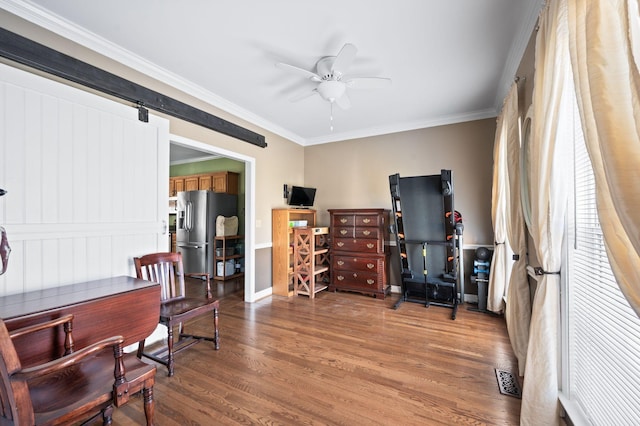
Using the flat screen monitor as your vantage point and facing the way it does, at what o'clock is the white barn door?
The white barn door is roughly at 1 o'clock from the flat screen monitor.

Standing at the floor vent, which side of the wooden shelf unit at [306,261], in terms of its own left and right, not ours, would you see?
front

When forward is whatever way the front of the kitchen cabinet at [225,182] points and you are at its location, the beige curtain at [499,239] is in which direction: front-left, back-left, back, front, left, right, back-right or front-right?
left

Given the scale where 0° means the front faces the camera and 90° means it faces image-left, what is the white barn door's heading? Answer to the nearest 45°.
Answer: approximately 315°

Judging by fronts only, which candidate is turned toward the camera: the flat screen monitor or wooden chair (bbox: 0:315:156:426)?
the flat screen monitor

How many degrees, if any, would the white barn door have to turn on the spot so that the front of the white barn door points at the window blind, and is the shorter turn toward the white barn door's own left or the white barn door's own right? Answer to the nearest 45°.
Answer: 0° — it already faces it

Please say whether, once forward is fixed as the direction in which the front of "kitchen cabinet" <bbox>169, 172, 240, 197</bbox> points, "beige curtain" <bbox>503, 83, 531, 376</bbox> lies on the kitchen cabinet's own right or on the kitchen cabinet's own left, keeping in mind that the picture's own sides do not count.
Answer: on the kitchen cabinet's own left

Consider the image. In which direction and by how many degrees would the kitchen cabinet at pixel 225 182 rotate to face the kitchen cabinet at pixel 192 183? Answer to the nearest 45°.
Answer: approximately 90° to its right

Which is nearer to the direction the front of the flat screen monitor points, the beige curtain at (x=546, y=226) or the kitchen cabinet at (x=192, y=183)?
the beige curtain

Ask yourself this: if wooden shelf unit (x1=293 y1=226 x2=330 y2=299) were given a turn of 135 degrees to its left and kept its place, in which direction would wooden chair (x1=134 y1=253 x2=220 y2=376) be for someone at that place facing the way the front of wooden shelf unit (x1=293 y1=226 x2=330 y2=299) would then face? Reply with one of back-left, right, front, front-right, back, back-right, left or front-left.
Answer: back-left

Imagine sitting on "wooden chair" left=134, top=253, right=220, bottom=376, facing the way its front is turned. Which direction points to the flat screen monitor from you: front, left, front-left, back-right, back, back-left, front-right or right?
left

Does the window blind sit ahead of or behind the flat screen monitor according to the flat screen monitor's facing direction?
ahead
